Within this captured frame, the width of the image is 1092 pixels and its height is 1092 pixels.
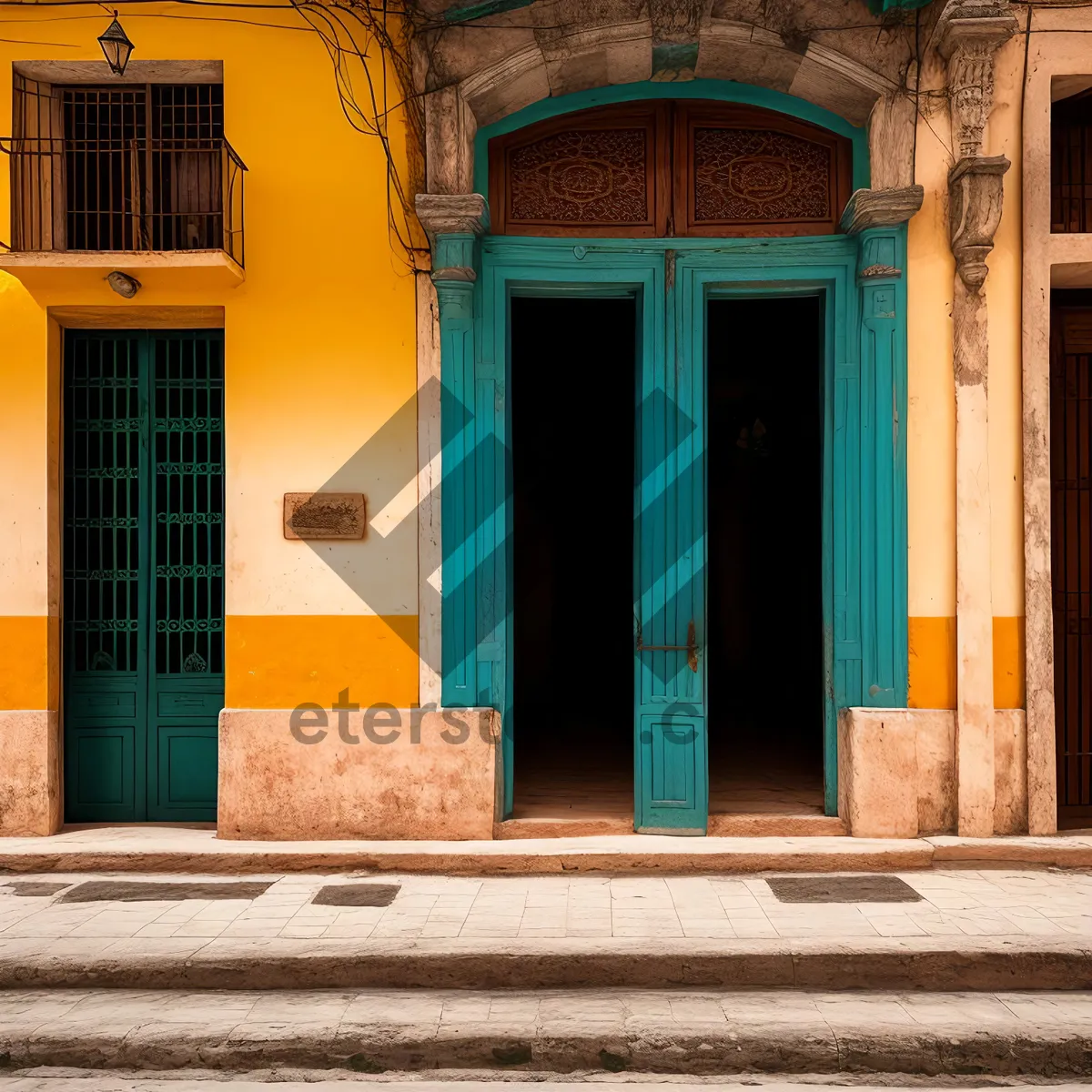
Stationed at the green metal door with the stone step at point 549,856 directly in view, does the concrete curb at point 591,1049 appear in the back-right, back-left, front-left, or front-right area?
front-right

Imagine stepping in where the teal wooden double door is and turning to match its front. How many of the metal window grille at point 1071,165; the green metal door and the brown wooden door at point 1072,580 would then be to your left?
2

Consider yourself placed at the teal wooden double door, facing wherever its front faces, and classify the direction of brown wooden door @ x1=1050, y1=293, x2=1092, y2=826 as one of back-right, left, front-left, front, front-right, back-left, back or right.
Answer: left

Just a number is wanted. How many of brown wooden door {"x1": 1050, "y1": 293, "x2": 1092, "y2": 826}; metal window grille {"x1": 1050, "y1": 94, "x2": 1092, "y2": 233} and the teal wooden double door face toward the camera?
3

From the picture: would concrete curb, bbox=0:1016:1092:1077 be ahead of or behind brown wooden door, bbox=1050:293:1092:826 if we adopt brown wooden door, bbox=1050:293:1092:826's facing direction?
ahead

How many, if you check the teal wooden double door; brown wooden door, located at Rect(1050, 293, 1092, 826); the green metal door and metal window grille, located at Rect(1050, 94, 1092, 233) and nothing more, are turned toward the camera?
4

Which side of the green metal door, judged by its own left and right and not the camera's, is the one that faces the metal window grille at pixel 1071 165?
left

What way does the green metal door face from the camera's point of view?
toward the camera

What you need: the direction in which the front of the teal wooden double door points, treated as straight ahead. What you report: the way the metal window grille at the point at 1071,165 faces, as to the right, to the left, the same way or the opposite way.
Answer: the same way

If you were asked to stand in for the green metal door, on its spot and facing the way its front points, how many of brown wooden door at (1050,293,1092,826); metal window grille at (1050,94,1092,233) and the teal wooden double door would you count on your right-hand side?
0

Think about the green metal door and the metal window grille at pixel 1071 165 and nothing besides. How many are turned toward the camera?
2

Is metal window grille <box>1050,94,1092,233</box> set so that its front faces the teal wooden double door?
no

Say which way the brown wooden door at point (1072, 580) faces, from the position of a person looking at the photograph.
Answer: facing the viewer

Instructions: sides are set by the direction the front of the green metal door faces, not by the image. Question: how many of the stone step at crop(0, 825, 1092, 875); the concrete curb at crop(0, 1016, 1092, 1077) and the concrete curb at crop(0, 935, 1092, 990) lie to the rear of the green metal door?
0

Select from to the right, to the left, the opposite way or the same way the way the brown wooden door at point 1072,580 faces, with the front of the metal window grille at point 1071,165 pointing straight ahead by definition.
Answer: the same way

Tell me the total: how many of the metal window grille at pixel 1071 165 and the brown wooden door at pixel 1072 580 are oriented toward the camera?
2

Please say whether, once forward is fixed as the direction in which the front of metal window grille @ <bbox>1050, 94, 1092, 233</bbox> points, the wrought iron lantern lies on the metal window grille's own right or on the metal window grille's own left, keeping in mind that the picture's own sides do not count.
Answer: on the metal window grille's own right

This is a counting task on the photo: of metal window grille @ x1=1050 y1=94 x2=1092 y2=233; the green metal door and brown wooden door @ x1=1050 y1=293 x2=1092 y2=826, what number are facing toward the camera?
3

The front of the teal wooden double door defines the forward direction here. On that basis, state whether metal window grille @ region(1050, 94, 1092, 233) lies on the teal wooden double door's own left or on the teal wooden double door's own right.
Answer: on the teal wooden double door's own left

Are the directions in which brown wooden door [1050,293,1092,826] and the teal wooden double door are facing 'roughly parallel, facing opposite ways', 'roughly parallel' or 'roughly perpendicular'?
roughly parallel

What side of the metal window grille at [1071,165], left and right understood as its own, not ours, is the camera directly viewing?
front
